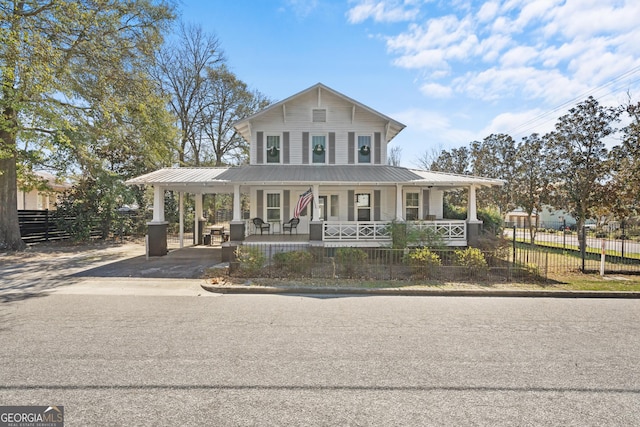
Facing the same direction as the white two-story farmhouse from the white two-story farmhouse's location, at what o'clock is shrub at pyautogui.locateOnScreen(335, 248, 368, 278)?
The shrub is roughly at 12 o'clock from the white two-story farmhouse.

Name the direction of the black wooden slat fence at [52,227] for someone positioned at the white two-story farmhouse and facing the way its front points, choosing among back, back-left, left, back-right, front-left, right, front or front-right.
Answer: right

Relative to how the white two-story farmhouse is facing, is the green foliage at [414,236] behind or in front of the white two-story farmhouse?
in front

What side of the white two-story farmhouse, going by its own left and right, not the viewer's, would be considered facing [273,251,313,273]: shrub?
front

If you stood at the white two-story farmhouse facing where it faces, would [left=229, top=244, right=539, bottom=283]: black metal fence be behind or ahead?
ahead

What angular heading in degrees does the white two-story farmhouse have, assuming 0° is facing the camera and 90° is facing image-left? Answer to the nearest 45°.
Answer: approximately 0°

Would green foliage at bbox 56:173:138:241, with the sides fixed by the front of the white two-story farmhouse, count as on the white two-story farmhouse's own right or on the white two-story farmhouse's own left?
on the white two-story farmhouse's own right

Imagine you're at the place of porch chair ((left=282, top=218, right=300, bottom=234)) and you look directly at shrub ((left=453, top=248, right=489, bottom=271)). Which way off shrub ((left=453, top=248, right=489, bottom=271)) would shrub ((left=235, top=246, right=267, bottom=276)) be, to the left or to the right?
right

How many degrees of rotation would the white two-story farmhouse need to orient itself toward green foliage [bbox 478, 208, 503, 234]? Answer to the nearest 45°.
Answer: approximately 90° to its left
